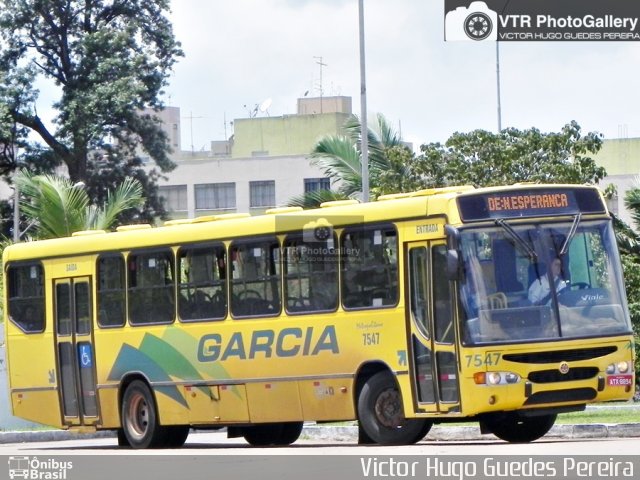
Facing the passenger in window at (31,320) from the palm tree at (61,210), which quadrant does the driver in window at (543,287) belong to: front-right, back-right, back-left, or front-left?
front-left

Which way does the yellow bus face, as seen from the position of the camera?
facing the viewer and to the right of the viewer

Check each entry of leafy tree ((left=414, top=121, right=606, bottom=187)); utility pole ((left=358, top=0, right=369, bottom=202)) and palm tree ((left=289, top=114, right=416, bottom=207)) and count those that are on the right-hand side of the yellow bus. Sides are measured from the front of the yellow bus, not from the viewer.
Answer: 0

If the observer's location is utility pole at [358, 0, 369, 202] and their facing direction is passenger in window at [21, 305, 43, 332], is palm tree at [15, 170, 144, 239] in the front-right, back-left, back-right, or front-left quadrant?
front-right

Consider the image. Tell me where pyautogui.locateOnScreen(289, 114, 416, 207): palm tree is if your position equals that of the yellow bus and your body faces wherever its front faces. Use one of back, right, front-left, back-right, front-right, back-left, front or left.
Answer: back-left

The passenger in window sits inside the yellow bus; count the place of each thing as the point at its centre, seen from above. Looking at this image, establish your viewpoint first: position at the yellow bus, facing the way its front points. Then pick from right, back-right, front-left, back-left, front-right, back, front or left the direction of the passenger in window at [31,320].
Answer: back

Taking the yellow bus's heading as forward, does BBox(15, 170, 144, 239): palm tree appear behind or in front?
behind

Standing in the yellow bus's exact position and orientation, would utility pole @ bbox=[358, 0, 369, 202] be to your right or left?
on your left
